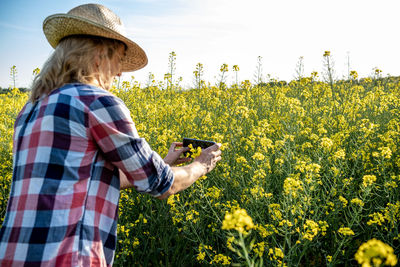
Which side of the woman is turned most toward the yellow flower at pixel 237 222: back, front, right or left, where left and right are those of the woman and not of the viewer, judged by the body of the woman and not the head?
right

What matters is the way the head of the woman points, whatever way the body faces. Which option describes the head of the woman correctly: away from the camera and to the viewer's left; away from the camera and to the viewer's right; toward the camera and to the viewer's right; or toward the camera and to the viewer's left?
away from the camera and to the viewer's right

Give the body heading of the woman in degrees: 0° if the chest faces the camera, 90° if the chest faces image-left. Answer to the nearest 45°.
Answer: approximately 225°

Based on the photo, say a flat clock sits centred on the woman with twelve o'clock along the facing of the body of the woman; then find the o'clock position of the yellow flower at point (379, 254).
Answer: The yellow flower is roughly at 3 o'clock from the woman.
